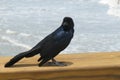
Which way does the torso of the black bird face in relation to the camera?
to the viewer's right
